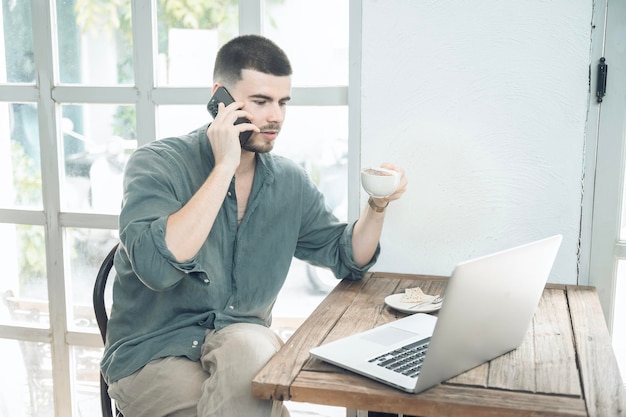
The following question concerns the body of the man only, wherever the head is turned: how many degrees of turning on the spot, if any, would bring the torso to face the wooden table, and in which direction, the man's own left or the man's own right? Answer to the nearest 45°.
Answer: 0° — they already face it

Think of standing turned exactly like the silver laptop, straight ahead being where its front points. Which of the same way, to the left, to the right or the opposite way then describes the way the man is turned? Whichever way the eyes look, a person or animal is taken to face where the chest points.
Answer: the opposite way

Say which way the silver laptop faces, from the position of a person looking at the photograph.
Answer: facing away from the viewer and to the left of the viewer

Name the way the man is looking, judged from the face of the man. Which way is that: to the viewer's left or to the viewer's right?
to the viewer's right

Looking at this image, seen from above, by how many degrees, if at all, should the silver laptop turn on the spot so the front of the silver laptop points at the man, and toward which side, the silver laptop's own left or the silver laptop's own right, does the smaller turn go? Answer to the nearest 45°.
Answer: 0° — it already faces them

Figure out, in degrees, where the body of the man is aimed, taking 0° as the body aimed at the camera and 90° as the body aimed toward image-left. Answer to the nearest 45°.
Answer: approximately 315°
